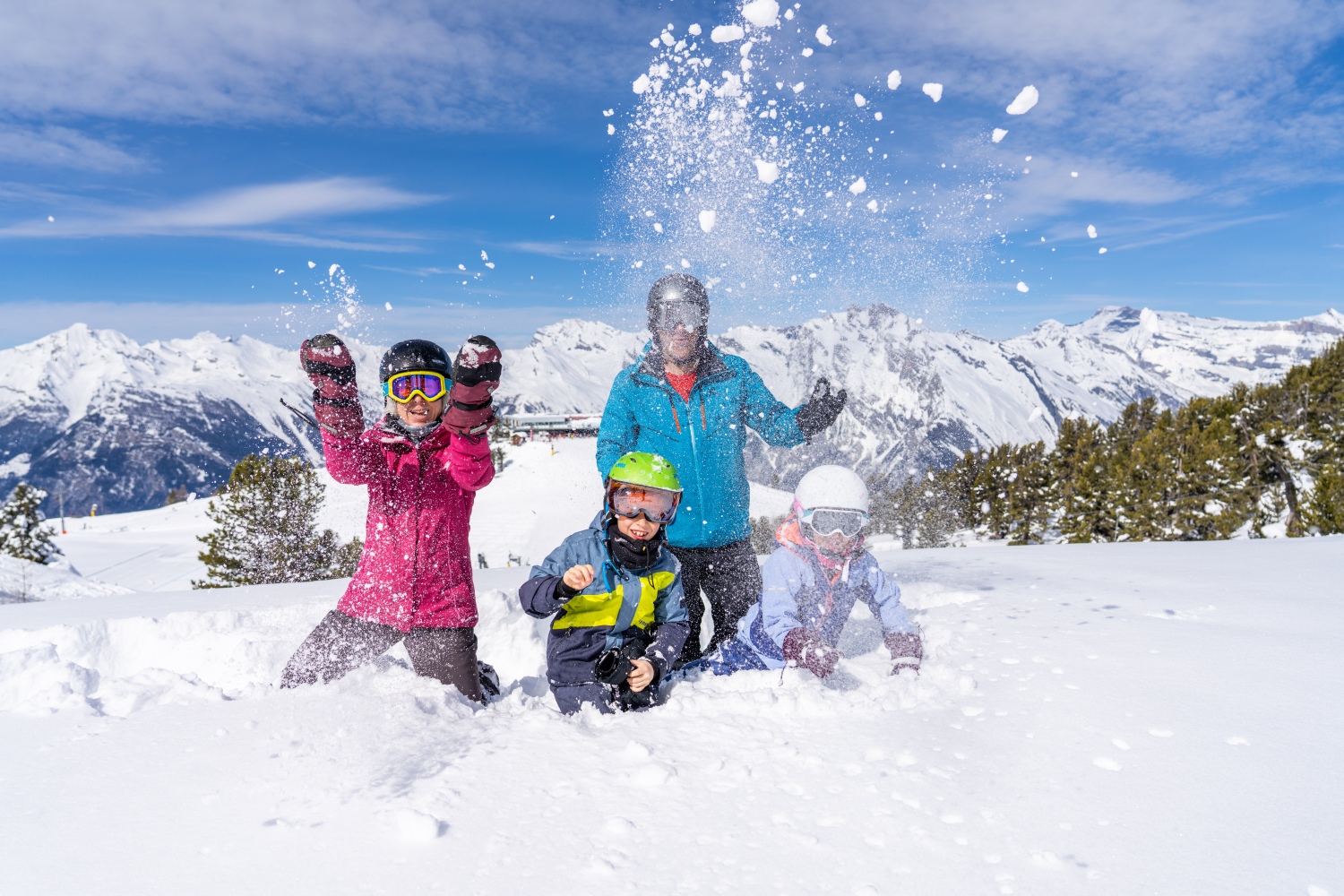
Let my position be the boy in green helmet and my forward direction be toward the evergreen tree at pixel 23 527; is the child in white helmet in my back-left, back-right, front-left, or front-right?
back-right

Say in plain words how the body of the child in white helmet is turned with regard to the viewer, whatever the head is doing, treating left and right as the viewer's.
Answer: facing the viewer and to the right of the viewer

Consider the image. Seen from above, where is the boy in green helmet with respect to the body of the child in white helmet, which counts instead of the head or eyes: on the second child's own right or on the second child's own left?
on the second child's own right

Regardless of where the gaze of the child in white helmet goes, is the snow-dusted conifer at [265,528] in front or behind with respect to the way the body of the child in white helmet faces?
behind

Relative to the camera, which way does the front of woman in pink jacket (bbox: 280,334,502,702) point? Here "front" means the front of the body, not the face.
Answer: toward the camera

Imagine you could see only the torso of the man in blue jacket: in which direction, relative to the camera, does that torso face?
toward the camera

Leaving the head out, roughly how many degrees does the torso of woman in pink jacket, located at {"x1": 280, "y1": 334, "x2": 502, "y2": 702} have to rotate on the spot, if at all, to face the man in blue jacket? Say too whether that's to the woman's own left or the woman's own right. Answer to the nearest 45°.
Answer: approximately 90° to the woman's own left

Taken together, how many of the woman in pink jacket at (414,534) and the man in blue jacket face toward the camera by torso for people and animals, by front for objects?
2

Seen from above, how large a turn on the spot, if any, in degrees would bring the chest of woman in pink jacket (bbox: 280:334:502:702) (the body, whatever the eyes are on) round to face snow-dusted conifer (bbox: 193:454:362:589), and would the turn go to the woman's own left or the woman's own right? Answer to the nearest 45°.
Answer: approximately 180°

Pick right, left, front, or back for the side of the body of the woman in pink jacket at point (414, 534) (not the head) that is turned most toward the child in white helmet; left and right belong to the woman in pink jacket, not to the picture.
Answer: left
